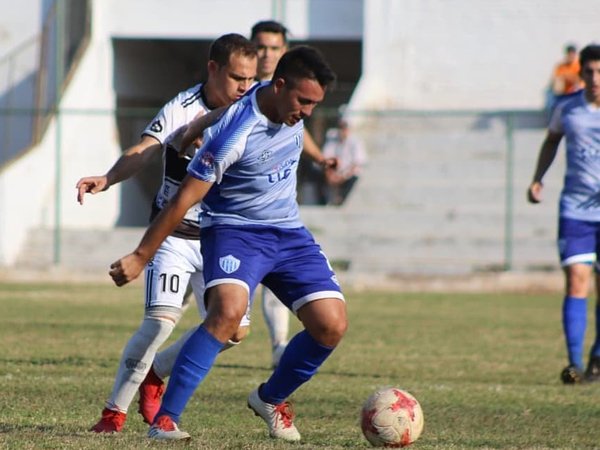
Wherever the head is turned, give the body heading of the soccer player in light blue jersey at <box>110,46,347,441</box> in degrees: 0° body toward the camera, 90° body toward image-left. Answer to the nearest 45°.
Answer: approximately 315°

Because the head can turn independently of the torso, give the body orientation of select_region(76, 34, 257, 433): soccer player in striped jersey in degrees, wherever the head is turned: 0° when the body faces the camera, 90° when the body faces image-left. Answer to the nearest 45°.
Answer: approximately 315°

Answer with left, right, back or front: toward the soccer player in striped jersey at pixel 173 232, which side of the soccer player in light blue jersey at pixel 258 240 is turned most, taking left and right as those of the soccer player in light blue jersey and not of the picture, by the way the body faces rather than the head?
back

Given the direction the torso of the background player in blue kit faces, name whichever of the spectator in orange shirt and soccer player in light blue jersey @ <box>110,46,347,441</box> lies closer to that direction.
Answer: the soccer player in light blue jersey

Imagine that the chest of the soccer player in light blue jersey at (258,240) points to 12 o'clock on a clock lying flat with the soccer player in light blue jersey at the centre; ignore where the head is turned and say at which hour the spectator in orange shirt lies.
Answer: The spectator in orange shirt is roughly at 8 o'clock from the soccer player in light blue jersey.

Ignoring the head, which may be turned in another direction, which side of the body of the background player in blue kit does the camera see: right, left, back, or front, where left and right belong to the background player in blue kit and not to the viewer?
front

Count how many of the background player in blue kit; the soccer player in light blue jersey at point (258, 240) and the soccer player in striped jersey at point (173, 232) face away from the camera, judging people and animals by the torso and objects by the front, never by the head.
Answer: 0

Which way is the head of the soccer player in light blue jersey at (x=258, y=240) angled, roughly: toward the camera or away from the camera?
toward the camera

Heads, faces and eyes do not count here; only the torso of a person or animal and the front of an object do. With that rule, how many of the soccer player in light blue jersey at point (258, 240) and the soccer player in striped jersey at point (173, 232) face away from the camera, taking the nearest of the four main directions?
0

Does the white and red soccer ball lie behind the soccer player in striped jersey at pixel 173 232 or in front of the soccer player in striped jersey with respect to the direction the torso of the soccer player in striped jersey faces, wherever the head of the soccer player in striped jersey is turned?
in front

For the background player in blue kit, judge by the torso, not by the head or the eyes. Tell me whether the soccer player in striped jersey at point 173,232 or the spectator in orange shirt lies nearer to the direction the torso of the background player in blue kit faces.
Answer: the soccer player in striped jersey

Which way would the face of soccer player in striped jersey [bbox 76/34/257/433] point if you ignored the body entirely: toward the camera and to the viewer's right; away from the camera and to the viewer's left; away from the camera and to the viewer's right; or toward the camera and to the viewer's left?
toward the camera and to the viewer's right

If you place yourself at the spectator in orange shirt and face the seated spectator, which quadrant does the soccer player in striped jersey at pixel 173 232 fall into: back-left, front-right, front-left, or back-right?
front-left

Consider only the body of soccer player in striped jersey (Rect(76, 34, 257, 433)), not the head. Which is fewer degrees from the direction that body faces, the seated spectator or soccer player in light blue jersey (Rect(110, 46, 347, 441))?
the soccer player in light blue jersey
